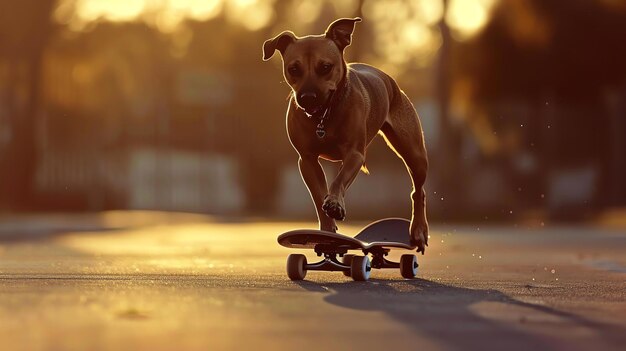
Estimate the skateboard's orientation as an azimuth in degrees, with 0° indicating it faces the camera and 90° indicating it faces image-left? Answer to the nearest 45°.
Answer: approximately 45°

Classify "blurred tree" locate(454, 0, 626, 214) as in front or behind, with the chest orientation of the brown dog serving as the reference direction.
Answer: behind

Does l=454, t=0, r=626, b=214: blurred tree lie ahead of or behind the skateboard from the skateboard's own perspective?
behind

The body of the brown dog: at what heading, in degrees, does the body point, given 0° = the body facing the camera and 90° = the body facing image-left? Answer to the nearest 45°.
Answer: approximately 45°
